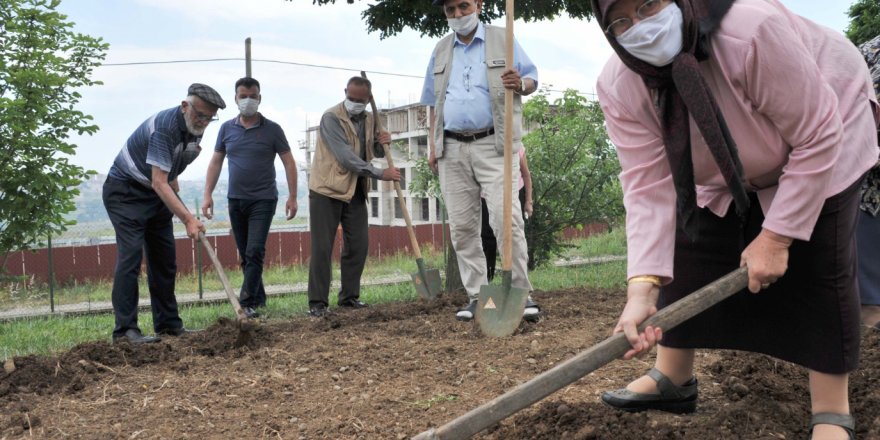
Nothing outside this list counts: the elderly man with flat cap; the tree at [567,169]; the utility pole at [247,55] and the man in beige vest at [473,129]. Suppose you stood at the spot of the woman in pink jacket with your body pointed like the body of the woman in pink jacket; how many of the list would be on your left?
0

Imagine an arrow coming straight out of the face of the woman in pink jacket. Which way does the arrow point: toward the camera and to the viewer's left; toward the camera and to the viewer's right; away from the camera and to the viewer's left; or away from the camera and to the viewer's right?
toward the camera and to the viewer's left

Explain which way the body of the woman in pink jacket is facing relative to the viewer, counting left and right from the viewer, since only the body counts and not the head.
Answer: facing the viewer and to the left of the viewer

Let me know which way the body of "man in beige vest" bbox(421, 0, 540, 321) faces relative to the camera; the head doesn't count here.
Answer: toward the camera

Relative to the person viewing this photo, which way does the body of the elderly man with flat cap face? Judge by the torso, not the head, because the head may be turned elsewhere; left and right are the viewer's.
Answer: facing to the right of the viewer

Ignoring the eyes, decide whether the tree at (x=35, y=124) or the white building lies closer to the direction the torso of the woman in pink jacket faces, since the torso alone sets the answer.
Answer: the tree

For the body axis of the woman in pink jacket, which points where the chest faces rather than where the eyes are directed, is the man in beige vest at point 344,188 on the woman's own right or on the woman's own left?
on the woman's own right

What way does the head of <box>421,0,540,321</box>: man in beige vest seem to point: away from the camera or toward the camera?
toward the camera

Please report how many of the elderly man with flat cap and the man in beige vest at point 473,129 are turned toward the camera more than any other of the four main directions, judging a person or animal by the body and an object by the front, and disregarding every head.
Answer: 1

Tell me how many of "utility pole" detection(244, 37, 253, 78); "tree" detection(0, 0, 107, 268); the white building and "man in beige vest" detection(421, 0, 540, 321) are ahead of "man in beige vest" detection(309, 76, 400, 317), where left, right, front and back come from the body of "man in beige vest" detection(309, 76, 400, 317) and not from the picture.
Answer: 1

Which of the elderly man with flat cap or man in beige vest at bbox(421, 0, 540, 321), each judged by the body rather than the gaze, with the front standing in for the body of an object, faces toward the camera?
the man in beige vest

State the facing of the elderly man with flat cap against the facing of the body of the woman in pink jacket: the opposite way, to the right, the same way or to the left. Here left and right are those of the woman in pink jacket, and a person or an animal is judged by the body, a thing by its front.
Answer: the opposite way

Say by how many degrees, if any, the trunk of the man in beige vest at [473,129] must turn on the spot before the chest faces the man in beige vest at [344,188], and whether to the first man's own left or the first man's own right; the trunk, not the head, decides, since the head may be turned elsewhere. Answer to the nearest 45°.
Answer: approximately 135° to the first man's own right

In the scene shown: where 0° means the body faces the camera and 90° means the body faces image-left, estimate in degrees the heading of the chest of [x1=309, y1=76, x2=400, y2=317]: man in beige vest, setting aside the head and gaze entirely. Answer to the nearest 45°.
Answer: approximately 315°

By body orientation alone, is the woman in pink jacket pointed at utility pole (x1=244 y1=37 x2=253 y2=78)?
no
